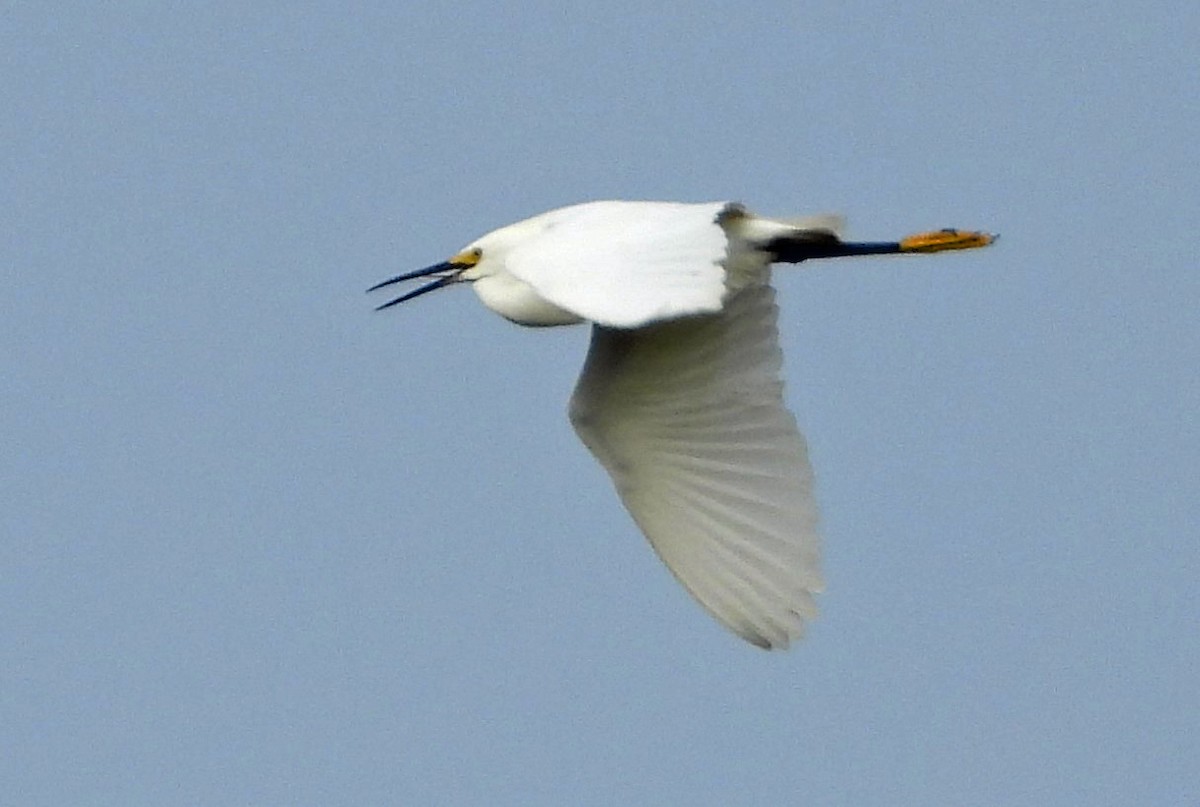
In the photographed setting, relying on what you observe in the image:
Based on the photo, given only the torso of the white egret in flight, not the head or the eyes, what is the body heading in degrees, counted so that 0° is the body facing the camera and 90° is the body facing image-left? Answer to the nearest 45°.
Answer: approximately 90°
